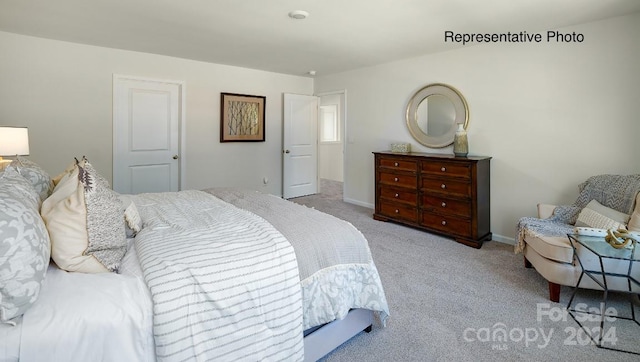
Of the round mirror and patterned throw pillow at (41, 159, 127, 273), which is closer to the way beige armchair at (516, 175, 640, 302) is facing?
the patterned throw pillow

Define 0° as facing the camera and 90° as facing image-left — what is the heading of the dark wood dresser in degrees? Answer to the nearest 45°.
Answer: approximately 45°

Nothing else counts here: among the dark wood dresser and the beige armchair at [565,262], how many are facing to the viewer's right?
0

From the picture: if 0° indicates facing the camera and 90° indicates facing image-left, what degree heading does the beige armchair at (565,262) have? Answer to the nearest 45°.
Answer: approximately 45°

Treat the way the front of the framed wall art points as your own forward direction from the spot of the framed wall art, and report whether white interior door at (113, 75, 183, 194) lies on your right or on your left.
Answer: on your right

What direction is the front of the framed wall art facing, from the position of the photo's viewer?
facing the viewer and to the right of the viewer

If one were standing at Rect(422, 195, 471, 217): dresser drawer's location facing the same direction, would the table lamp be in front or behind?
in front

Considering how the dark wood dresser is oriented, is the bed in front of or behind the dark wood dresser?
in front

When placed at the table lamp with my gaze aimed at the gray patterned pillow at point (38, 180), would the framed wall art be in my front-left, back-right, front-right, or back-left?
back-left
